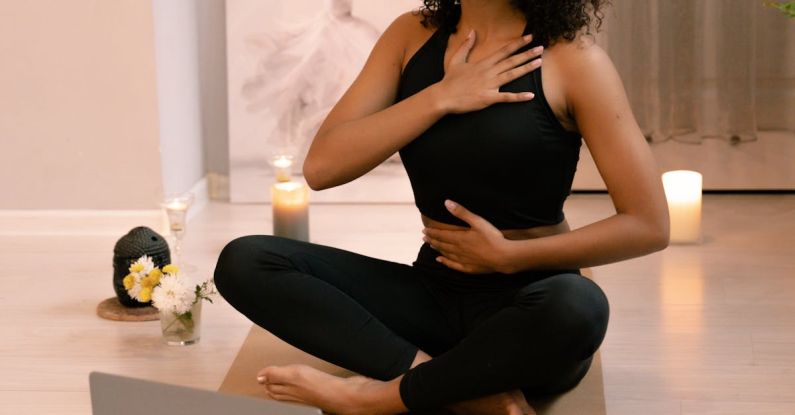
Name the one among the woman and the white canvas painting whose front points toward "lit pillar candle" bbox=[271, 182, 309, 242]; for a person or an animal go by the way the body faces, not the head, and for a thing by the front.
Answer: the white canvas painting

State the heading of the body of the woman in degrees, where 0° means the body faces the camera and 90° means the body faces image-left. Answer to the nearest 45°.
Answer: approximately 45°

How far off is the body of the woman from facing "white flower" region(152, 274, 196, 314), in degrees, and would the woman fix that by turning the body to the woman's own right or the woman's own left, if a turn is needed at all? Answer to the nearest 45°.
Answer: approximately 90° to the woman's own right

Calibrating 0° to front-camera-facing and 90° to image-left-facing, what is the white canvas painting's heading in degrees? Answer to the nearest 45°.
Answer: approximately 0°

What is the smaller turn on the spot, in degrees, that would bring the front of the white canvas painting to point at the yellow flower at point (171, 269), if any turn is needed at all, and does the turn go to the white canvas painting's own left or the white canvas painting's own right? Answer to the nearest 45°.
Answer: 0° — it already faces it

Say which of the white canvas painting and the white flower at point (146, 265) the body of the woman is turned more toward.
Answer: the white flower

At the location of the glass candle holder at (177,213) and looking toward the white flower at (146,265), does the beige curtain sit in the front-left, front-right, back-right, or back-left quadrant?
back-left

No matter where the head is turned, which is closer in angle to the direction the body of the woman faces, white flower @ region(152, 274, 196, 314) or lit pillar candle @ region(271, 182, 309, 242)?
the white flower

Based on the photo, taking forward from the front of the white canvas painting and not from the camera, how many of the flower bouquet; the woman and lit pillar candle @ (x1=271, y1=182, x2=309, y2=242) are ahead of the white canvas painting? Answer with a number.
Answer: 3

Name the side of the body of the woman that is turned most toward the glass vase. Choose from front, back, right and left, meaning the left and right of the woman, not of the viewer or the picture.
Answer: right
